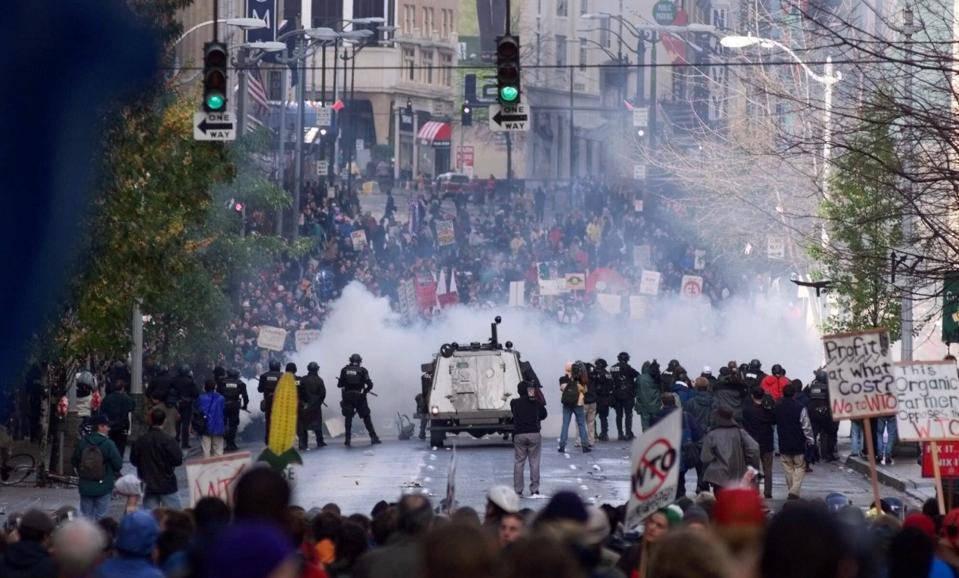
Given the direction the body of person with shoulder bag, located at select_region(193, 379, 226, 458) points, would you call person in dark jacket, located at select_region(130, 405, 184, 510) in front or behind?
behind

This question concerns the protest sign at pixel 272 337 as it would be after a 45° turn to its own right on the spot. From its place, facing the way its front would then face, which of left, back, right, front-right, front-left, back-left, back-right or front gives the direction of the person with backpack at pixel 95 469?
front-left

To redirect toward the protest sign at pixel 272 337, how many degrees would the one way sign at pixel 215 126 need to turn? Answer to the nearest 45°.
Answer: approximately 180°

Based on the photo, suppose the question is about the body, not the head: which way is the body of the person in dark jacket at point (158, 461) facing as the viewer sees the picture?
away from the camera

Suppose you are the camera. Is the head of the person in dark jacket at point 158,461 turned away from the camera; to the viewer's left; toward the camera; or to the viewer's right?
away from the camera

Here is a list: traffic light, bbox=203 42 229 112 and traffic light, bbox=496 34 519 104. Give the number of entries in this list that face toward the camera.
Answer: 2

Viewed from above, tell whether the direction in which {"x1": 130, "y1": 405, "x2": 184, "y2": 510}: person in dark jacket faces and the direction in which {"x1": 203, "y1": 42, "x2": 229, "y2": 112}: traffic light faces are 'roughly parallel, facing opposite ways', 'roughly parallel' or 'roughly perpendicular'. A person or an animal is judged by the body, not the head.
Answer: roughly parallel, facing opposite ways

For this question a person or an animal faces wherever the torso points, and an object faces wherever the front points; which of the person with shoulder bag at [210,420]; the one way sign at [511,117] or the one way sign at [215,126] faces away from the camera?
the person with shoulder bag
